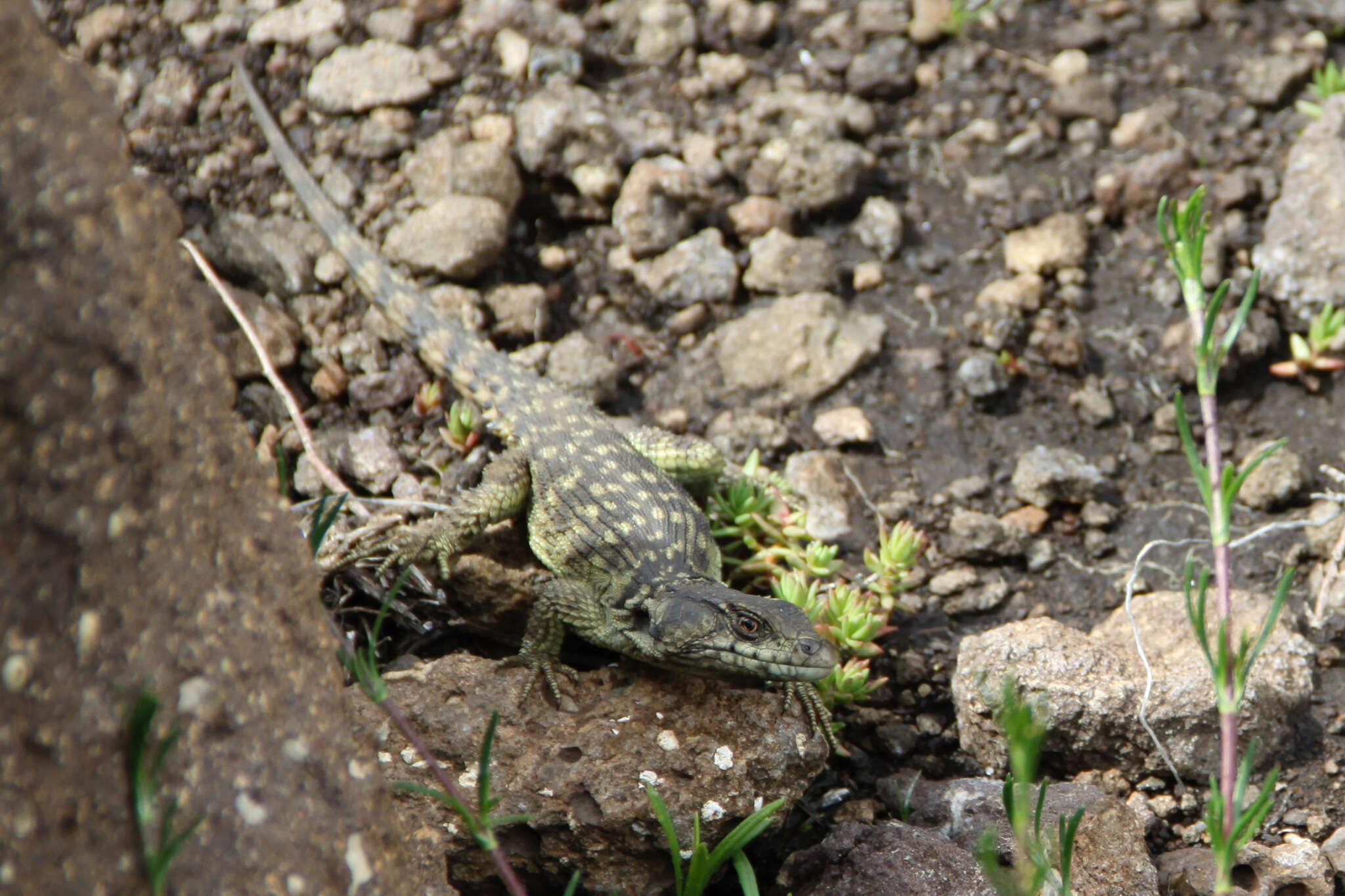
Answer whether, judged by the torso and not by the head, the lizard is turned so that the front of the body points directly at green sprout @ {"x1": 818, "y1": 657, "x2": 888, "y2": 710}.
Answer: yes

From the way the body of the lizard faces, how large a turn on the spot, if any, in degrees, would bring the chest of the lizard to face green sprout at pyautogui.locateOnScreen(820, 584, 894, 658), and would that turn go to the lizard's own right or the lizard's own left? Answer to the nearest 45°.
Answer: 0° — it already faces it

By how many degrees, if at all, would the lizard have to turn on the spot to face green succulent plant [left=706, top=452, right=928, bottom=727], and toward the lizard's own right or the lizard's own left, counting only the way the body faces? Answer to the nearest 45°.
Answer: approximately 45° to the lizard's own left

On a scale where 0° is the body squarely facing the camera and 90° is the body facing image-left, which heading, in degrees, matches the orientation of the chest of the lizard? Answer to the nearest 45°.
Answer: approximately 315°

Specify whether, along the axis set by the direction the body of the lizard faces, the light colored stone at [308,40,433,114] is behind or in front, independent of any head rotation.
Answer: behind

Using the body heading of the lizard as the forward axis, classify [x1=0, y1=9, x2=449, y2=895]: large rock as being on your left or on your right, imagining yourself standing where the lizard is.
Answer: on your right

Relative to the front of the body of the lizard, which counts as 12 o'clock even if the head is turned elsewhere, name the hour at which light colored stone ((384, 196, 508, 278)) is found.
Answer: The light colored stone is roughly at 7 o'clock from the lizard.

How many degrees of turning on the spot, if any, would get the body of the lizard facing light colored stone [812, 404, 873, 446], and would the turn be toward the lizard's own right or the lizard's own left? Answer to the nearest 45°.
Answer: approximately 90° to the lizard's own left

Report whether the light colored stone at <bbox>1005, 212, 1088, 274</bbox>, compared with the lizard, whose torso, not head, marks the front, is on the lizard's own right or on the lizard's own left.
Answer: on the lizard's own left
